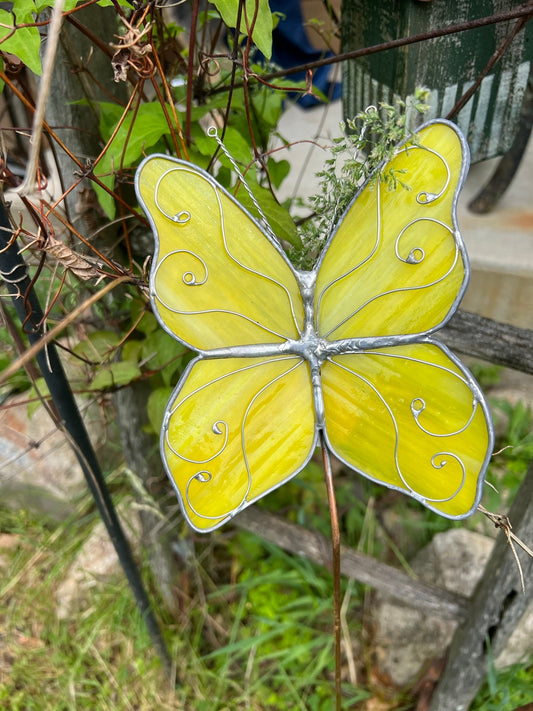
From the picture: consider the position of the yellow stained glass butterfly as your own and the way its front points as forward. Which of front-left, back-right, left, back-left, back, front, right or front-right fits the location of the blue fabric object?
back

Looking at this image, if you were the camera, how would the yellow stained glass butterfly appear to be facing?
facing the viewer
